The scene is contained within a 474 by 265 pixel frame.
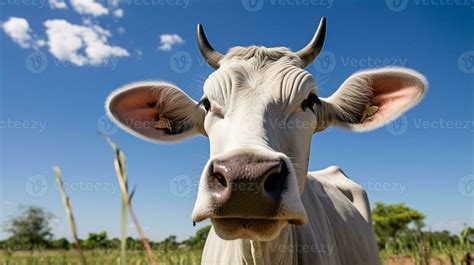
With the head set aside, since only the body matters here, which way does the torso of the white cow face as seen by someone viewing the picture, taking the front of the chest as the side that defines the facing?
toward the camera
